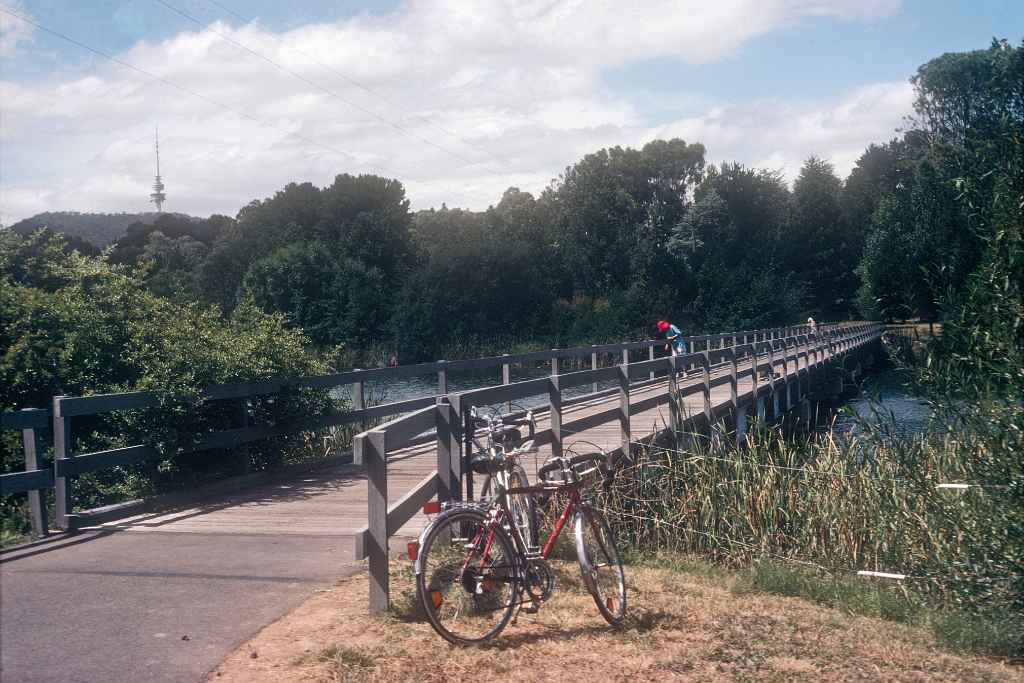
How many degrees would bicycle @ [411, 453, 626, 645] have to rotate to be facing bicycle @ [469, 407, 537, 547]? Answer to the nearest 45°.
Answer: approximately 45° to its left

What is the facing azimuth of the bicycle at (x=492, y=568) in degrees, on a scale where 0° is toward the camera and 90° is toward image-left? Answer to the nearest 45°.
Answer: approximately 225°
